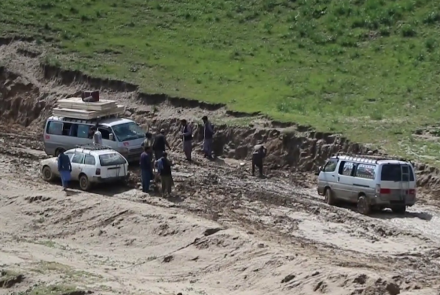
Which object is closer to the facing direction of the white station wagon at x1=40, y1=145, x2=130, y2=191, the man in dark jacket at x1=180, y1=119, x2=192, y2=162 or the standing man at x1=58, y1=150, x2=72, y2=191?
the standing man

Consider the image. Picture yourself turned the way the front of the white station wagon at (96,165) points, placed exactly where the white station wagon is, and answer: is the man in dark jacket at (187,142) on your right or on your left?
on your right

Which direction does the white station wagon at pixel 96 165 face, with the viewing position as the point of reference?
facing away from the viewer and to the left of the viewer

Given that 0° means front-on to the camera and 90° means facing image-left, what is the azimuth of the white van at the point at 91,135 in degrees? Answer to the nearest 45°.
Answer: approximately 315°

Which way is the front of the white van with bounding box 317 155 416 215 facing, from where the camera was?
facing away from the viewer and to the left of the viewer

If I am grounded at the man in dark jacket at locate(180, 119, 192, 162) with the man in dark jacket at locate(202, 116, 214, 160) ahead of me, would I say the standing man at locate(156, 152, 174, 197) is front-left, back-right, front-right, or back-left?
back-right

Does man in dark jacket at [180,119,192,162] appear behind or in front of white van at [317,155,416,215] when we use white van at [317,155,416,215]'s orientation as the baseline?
in front

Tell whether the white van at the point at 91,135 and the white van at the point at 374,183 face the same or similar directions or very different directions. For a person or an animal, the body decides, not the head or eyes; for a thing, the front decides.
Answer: very different directions

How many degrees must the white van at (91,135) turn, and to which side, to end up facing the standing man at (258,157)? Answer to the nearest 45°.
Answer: approximately 45° to its left

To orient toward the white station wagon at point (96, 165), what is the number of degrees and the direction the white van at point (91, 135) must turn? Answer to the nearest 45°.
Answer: approximately 45° to its right
